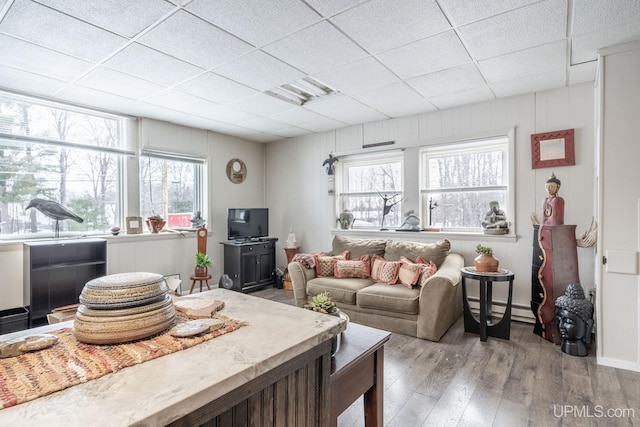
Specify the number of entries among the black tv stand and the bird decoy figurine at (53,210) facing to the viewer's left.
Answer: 1

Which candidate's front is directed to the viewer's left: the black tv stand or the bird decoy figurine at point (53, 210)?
the bird decoy figurine

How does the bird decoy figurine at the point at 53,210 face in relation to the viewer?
to the viewer's left

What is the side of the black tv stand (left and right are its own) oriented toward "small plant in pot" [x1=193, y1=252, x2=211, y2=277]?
right

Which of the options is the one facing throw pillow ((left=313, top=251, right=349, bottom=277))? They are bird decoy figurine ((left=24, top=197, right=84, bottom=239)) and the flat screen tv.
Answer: the flat screen tv

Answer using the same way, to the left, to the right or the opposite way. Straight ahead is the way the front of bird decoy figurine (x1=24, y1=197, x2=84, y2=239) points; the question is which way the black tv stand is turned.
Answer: to the left

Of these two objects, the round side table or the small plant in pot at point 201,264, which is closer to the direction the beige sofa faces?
the small plant in pot

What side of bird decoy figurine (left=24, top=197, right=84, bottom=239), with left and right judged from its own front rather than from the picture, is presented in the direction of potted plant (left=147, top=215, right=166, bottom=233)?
back

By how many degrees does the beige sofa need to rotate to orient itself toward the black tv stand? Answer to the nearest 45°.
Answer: approximately 90° to its right

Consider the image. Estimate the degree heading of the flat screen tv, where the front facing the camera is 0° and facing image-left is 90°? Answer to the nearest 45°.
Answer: approximately 315°

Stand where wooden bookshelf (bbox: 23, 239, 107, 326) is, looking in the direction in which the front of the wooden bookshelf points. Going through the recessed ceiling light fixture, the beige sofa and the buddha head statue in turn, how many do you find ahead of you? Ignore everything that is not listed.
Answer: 3
